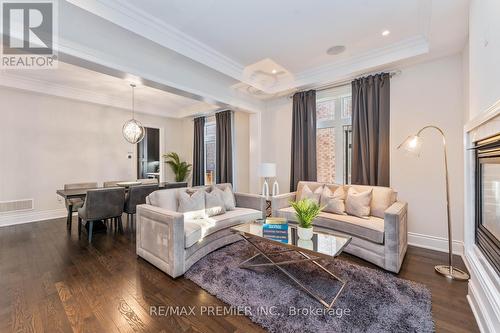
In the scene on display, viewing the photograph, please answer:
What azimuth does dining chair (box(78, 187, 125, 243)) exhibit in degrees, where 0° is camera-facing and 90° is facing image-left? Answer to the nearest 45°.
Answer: approximately 135°

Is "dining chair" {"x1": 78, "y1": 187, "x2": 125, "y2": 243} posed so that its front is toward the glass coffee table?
no

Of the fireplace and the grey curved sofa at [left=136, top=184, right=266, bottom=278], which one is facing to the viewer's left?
the fireplace

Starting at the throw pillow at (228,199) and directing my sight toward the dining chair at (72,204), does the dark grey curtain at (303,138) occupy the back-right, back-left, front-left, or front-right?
back-right

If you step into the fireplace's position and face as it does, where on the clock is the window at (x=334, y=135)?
The window is roughly at 1 o'clock from the fireplace.

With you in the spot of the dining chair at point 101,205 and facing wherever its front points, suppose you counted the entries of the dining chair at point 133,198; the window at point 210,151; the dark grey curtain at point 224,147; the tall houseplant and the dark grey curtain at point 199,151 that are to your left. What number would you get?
0

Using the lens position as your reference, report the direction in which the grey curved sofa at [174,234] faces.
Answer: facing the viewer and to the right of the viewer

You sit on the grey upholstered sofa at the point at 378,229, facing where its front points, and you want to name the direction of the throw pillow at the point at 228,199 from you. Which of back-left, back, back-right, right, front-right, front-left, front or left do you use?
front-right

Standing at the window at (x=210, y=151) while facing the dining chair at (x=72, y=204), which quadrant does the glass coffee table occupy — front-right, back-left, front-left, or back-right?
front-left

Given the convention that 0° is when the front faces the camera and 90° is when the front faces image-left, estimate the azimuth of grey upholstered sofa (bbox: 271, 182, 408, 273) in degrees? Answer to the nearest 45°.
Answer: approximately 45°

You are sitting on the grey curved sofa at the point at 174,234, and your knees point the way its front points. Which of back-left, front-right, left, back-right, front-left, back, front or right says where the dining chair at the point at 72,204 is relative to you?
back

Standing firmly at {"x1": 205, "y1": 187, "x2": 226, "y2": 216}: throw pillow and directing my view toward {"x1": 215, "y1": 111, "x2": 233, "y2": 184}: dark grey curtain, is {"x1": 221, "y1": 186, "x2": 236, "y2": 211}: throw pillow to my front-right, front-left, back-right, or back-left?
front-right

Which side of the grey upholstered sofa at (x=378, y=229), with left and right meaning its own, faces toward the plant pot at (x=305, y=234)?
front

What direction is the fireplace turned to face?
to the viewer's left

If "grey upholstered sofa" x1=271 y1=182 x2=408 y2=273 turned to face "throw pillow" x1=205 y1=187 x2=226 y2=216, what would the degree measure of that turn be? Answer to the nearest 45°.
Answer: approximately 45° to its right
